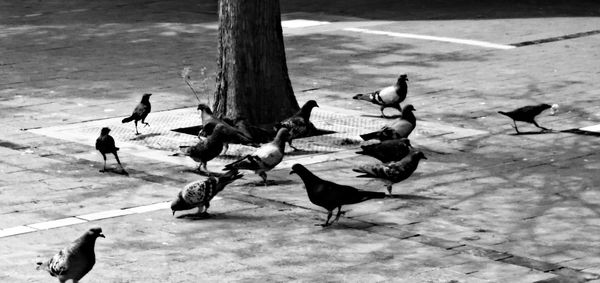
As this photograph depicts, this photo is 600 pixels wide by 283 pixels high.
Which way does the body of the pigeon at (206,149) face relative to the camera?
to the viewer's right

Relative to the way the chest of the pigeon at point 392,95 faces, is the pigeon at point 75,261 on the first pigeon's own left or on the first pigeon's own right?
on the first pigeon's own right

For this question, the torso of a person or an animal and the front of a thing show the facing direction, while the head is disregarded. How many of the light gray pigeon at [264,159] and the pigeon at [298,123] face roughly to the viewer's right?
2

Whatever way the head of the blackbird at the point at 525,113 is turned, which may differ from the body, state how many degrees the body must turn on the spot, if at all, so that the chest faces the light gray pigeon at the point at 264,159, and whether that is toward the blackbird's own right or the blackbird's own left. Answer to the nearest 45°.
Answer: approximately 135° to the blackbird's own right

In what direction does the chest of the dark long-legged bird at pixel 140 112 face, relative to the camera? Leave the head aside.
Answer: to the viewer's right

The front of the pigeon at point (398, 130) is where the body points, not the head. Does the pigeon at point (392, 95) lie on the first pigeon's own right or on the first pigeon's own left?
on the first pigeon's own left
